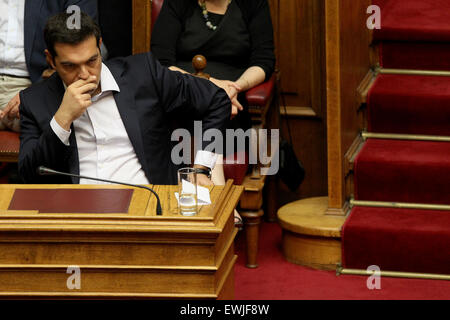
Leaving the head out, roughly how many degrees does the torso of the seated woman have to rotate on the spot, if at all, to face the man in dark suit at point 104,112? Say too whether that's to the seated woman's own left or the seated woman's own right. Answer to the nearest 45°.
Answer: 0° — they already face them

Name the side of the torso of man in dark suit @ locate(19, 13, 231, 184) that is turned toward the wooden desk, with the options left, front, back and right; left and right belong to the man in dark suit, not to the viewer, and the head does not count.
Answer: front

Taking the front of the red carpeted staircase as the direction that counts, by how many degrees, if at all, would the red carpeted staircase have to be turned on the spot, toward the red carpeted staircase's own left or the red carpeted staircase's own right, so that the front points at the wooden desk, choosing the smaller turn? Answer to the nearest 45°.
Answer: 0° — it already faces it

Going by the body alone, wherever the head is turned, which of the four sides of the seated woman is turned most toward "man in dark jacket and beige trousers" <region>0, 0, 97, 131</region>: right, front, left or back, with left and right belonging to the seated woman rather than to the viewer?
right

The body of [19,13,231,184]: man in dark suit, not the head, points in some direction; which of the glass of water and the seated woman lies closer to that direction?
the glass of water

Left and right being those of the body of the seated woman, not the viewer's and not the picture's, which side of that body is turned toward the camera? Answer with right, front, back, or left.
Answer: front

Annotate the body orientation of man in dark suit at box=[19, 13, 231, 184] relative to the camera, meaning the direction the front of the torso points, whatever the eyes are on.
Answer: toward the camera

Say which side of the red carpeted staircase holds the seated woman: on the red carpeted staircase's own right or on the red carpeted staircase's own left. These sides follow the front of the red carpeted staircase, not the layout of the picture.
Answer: on the red carpeted staircase's own right

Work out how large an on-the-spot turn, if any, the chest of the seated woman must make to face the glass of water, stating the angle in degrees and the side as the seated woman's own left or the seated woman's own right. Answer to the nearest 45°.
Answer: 0° — they already face it

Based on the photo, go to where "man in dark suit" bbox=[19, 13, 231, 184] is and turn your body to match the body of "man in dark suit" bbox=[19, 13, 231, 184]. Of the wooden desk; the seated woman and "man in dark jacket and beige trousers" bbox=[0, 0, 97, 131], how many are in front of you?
1

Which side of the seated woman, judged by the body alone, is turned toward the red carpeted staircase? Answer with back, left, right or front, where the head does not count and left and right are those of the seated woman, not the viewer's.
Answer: left
